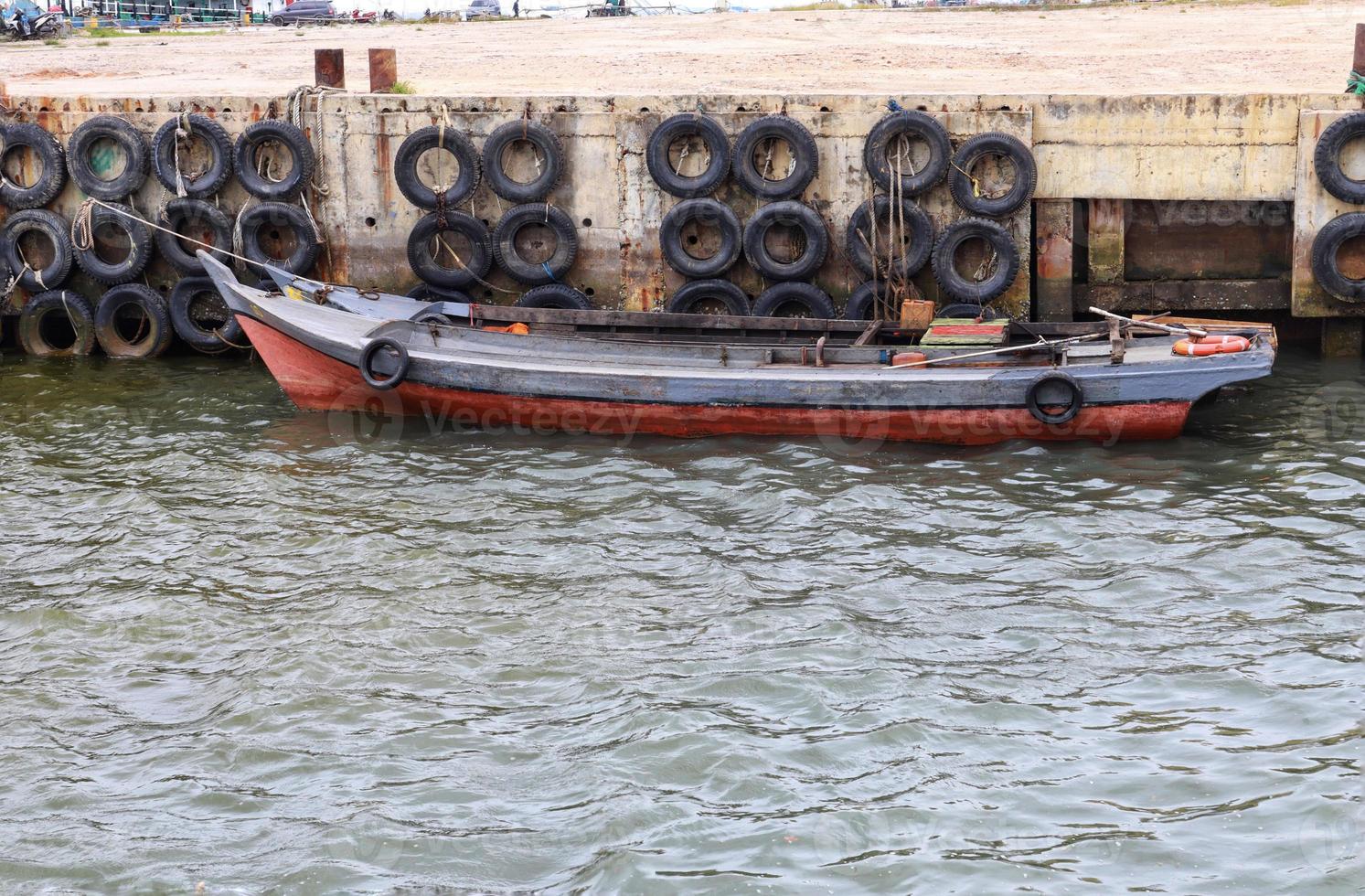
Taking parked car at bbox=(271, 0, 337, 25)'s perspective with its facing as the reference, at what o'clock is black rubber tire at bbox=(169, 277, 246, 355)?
The black rubber tire is roughly at 9 o'clock from the parked car.

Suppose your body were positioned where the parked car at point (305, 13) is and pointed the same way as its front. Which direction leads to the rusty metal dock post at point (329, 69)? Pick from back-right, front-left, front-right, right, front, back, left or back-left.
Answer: left

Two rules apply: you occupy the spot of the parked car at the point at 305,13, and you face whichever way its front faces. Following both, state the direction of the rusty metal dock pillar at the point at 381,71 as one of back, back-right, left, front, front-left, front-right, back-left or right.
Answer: left

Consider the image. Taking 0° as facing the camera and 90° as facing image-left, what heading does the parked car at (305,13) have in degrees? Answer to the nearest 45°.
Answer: approximately 90°

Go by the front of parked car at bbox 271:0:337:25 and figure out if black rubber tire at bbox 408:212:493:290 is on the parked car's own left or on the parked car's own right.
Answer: on the parked car's own left

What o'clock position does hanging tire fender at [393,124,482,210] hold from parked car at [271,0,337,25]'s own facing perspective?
The hanging tire fender is roughly at 9 o'clock from the parked car.

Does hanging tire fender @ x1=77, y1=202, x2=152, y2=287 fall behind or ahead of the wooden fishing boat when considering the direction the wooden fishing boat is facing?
ahead

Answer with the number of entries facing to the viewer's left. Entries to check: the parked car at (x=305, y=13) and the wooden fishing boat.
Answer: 2

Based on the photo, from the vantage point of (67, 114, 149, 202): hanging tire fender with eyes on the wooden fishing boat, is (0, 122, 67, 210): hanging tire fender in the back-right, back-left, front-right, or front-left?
back-right

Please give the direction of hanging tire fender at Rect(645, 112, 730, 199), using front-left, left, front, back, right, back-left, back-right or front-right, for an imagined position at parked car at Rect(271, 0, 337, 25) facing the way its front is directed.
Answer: left

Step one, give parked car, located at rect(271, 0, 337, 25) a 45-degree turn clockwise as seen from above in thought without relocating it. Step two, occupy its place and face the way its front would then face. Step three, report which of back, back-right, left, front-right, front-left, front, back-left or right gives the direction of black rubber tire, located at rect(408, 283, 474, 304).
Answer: back-left

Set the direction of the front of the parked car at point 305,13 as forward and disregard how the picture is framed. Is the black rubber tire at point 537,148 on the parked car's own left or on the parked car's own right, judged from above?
on the parked car's own left

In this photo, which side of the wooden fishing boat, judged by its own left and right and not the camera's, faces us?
left

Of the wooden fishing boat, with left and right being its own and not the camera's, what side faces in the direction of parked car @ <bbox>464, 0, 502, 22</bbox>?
right
